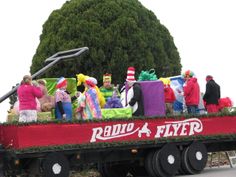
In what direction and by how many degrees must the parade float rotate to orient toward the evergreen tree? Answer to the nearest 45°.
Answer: approximately 135° to its right

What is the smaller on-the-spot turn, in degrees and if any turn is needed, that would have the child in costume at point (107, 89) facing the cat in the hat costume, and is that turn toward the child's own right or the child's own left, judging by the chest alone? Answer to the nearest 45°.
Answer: approximately 45° to the child's own left

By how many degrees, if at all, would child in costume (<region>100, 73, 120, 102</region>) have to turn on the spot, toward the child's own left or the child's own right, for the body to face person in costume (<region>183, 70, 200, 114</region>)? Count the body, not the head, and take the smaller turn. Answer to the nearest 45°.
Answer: approximately 90° to the child's own left

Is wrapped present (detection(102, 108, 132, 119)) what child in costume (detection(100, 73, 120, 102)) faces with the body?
yes

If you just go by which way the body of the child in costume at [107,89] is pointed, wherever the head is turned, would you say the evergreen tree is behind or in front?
behind

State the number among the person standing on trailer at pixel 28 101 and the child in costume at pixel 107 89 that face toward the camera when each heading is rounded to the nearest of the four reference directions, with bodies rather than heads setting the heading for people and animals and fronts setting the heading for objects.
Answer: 1

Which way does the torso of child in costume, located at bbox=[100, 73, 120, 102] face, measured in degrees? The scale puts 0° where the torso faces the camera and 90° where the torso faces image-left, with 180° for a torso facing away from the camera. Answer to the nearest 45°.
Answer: approximately 0°
